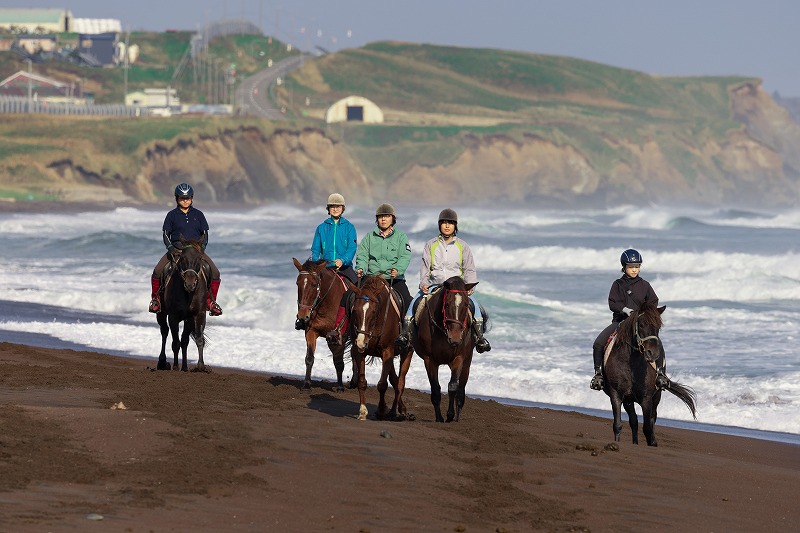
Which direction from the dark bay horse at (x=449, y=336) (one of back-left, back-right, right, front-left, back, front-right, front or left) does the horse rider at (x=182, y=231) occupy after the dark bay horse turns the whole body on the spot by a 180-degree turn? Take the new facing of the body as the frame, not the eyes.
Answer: front-left

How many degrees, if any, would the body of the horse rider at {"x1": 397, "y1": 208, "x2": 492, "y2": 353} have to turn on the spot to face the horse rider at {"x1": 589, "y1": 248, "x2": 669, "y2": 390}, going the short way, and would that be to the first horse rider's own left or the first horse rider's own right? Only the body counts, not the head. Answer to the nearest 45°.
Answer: approximately 90° to the first horse rider's own left

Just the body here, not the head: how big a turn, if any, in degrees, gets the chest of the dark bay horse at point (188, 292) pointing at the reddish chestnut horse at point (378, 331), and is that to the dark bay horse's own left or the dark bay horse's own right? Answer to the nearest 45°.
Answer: approximately 45° to the dark bay horse's own left

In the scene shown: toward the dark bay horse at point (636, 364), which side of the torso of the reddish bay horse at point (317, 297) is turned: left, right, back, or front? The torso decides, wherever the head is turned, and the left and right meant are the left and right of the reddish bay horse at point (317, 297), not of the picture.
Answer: left

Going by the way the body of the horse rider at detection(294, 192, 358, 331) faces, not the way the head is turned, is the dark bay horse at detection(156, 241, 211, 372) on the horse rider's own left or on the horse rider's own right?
on the horse rider's own right

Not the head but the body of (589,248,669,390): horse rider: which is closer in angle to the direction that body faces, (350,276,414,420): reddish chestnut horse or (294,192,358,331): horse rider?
the reddish chestnut horse

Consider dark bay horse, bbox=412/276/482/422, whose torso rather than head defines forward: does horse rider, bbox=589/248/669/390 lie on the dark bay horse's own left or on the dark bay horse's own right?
on the dark bay horse's own left

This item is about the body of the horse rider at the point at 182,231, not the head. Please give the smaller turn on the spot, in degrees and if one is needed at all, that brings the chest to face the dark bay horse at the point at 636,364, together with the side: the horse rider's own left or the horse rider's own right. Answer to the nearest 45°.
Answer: approximately 45° to the horse rider's own left
